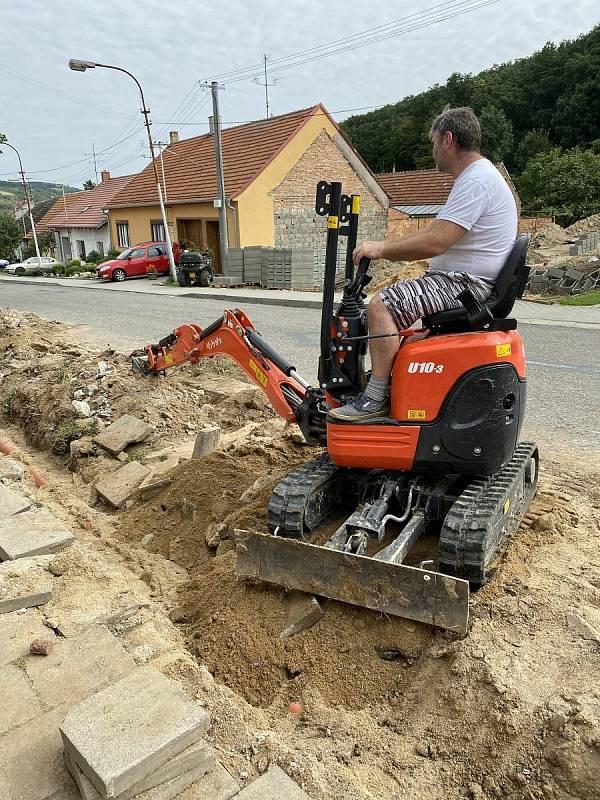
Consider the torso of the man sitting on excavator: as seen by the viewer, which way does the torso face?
to the viewer's left

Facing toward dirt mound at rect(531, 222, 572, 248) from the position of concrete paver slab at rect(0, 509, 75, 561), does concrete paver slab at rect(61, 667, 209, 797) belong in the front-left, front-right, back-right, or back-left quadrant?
back-right

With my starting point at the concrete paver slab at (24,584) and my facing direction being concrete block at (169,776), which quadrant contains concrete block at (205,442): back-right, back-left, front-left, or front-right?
back-left

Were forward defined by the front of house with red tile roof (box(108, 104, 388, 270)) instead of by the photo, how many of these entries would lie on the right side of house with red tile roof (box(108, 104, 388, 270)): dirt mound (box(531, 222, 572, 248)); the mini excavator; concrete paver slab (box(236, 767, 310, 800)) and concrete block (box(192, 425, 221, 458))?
0

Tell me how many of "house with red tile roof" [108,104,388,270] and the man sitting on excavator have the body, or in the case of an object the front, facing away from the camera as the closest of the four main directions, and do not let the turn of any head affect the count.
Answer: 0

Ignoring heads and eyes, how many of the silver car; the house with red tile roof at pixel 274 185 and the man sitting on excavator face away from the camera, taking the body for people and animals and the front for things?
0

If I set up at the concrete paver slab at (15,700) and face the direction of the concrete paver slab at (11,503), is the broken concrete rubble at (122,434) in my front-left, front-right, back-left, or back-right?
front-right

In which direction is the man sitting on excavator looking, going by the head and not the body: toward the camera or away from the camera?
away from the camera

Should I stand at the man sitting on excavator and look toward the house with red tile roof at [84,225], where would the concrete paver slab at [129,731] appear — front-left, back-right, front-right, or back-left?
back-left

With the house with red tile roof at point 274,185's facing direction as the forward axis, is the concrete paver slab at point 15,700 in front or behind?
in front

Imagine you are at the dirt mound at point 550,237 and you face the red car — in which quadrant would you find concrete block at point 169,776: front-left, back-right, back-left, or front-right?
front-left

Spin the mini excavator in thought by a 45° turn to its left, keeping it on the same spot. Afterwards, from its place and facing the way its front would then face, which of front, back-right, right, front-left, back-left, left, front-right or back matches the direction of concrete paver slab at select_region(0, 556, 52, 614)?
front-right

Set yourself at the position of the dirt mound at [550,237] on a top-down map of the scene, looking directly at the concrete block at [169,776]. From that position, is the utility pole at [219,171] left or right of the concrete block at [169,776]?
right

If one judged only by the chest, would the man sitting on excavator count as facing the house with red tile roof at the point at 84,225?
no

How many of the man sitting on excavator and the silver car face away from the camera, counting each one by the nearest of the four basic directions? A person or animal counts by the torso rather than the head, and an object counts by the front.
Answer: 0

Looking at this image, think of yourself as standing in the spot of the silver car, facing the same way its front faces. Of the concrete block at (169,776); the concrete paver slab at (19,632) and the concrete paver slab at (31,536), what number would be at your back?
0

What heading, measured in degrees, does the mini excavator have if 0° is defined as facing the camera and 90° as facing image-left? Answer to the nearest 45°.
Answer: approximately 90°
